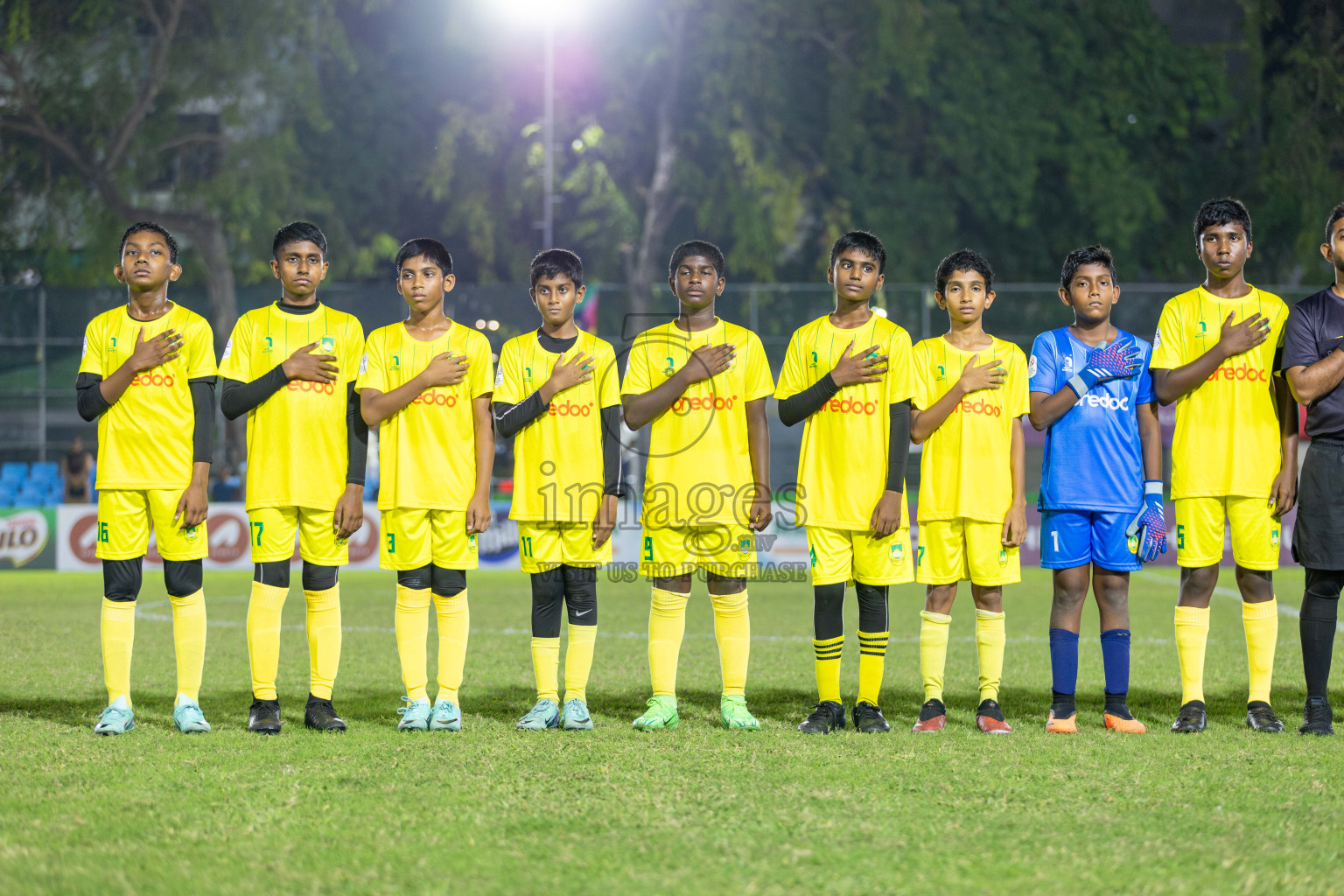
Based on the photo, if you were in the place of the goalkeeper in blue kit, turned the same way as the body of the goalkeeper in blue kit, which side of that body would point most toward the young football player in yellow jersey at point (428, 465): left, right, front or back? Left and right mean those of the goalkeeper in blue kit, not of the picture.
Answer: right

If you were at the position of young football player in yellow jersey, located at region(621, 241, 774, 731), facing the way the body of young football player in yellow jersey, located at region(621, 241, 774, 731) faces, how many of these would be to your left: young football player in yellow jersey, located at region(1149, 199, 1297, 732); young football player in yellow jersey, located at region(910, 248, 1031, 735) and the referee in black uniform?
3

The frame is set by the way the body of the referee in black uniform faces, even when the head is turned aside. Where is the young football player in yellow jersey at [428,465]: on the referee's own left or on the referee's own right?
on the referee's own right

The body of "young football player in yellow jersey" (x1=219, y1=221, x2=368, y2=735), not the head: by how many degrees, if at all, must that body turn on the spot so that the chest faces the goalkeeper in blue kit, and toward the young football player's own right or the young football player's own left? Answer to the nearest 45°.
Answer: approximately 90° to the young football player's own left

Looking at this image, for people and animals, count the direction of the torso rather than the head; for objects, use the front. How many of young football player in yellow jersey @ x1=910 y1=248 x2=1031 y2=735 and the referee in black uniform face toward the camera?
2

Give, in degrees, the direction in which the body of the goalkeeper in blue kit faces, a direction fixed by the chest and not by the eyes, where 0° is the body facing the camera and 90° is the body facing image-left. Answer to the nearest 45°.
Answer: approximately 0°

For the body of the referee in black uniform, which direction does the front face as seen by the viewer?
toward the camera

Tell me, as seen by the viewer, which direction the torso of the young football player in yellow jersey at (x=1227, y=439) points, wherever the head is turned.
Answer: toward the camera

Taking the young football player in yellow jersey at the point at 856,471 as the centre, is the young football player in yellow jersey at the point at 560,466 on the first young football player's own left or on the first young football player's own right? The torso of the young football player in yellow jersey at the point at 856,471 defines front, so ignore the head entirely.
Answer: on the first young football player's own right

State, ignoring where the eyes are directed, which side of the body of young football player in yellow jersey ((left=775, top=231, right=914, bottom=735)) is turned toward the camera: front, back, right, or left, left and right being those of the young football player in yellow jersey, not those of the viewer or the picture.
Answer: front

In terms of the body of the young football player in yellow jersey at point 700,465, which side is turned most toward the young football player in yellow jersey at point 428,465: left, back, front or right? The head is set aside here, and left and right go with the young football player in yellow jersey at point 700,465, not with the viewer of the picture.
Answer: right
